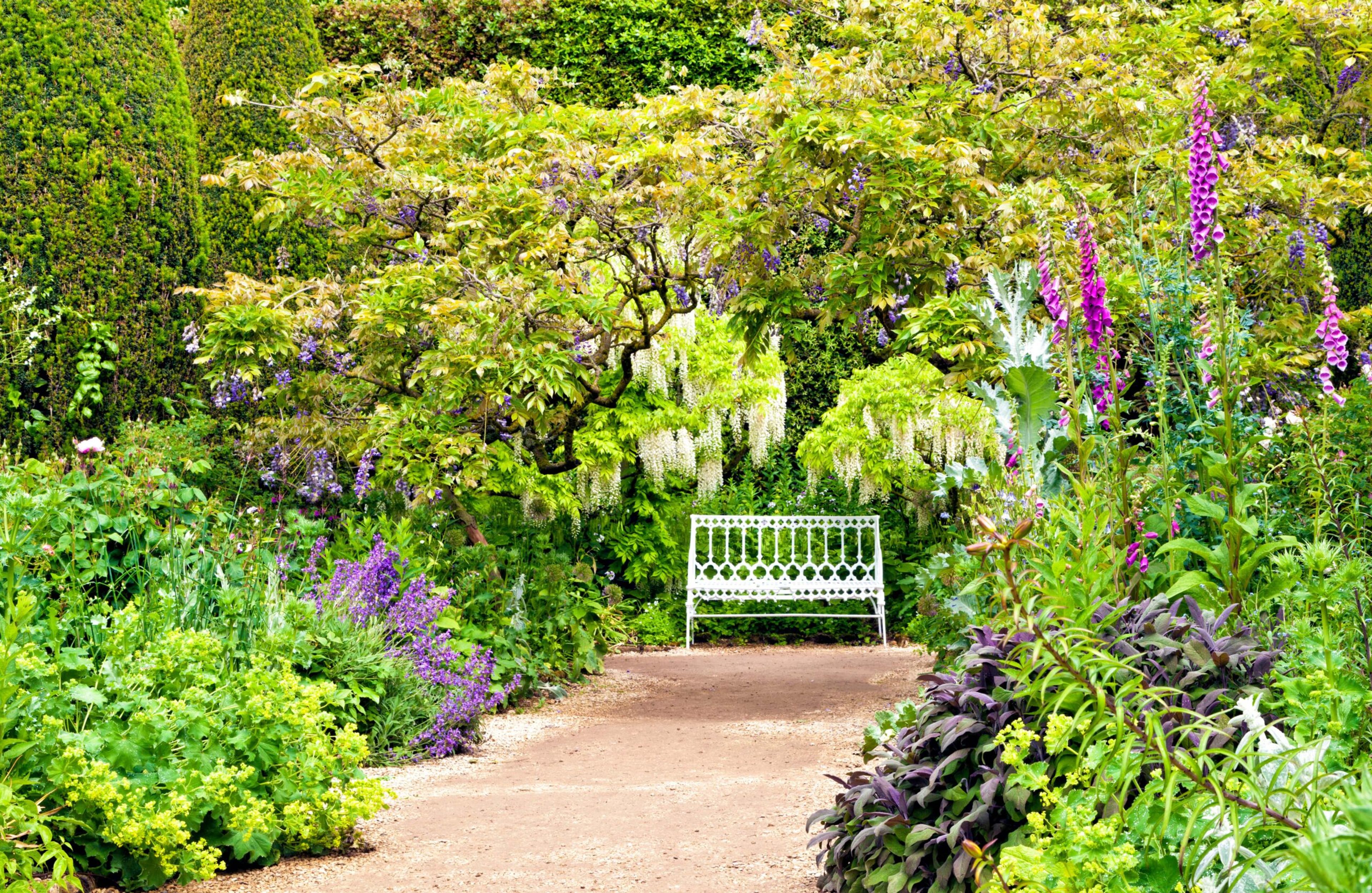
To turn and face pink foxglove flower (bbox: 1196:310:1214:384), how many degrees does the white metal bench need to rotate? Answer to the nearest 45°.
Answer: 0° — it already faces it

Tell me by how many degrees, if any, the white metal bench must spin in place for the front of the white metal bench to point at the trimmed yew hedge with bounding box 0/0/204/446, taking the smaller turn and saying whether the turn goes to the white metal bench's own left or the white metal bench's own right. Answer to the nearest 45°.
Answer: approximately 45° to the white metal bench's own right

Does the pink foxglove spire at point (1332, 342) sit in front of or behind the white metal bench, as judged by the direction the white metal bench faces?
in front

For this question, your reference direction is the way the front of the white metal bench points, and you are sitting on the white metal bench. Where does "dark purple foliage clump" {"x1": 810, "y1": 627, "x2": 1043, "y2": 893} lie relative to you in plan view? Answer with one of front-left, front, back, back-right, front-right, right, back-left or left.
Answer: front

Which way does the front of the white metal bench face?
toward the camera

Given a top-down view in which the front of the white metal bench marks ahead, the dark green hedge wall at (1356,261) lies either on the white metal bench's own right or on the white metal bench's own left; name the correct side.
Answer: on the white metal bench's own left

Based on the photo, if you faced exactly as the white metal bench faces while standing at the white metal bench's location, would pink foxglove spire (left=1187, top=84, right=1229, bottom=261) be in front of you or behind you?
in front

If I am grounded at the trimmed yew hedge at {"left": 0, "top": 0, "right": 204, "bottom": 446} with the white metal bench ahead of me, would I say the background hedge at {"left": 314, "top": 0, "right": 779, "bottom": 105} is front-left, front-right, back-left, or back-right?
front-left

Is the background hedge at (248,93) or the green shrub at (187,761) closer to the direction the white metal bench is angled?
the green shrub
